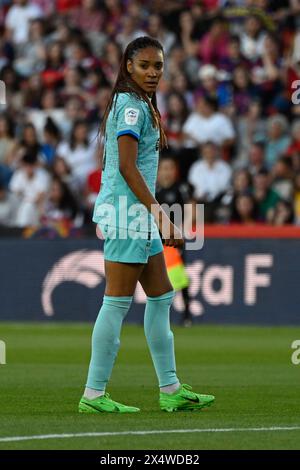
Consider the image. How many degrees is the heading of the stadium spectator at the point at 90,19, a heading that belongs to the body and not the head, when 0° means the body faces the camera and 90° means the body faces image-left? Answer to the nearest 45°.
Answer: approximately 0°
